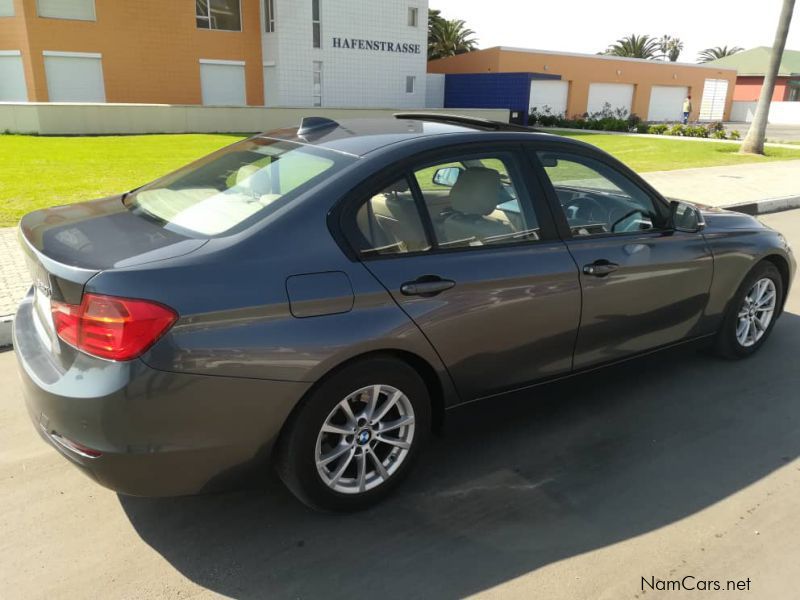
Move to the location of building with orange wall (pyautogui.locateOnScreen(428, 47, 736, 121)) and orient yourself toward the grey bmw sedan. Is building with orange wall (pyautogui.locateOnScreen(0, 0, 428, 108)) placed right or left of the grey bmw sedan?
right

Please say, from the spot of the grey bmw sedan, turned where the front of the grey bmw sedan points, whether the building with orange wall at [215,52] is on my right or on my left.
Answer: on my left

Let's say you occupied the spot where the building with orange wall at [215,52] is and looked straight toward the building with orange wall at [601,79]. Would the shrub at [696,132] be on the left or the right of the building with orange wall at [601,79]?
right

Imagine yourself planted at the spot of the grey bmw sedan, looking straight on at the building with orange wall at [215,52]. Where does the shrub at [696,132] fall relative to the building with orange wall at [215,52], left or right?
right

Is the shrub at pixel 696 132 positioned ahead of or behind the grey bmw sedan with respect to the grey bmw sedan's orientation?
ahead

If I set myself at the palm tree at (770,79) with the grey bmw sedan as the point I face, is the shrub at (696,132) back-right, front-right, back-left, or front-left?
back-right

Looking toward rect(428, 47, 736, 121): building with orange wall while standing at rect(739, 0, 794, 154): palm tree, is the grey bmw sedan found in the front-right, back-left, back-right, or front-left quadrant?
back-left

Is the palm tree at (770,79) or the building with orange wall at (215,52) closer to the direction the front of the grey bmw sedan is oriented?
the palm tree

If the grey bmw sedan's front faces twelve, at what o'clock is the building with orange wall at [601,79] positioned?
The building with orange wall is roughly at 11 o'clock from the grey bmw sedan.

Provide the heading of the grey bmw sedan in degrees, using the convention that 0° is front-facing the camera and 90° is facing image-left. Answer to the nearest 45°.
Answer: approximately 225°

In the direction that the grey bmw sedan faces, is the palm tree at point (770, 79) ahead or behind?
ahead
